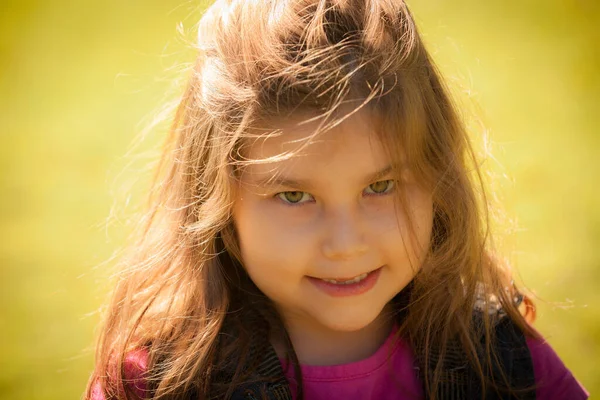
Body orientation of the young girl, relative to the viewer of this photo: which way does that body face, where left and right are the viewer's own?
facing the viewer
